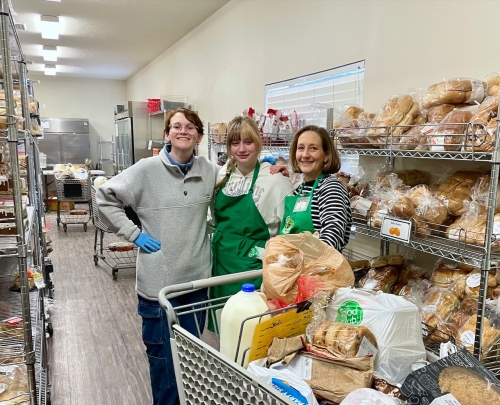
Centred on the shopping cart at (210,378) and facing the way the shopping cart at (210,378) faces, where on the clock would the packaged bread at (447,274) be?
The packaged bread is roughly at 9 o'clock from the shopping cart.

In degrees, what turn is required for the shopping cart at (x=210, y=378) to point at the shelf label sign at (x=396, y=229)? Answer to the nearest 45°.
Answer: approximately 90° to its left

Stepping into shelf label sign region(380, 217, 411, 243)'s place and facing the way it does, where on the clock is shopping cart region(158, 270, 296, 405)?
The shopping cart is roughly at 11 o'clock from the shelf label sign.

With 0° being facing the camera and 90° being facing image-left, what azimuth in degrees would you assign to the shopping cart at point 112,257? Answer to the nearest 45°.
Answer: approximately 315°

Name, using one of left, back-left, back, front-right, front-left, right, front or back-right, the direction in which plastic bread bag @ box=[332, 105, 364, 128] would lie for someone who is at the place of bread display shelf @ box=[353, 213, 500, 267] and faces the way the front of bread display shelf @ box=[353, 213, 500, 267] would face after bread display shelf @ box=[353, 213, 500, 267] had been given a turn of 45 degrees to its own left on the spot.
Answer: back-right

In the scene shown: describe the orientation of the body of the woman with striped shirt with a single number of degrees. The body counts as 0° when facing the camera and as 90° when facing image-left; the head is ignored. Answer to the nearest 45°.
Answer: approximately 45°
